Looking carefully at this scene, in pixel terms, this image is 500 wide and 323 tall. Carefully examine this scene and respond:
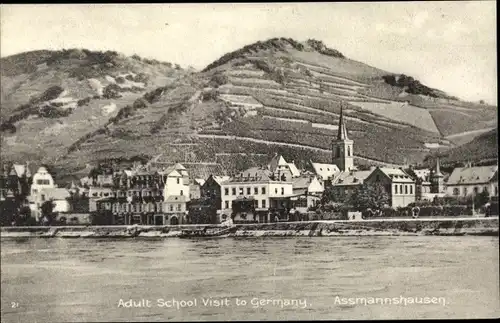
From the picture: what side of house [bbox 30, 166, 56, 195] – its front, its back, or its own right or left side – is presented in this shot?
front

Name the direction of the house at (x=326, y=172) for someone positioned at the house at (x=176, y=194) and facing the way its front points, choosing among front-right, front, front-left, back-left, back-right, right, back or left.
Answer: left

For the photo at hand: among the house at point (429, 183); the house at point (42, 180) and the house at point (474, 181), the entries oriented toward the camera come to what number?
3

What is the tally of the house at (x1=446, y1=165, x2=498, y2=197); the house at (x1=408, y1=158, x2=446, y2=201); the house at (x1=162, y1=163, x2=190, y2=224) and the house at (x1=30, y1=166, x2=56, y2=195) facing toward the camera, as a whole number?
4

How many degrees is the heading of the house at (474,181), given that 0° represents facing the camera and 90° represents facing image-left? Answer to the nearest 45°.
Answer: approximately 0°

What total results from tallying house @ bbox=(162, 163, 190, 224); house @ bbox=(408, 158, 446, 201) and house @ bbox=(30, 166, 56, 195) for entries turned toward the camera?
3

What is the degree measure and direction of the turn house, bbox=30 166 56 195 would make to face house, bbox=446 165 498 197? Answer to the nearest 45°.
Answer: approximately 90° to its left

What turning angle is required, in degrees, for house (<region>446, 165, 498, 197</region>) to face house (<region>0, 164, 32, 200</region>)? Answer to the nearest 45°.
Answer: approximately 90° to its right

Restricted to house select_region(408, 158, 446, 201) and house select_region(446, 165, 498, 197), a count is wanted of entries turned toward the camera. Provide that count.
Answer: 2

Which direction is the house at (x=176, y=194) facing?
toward the camera

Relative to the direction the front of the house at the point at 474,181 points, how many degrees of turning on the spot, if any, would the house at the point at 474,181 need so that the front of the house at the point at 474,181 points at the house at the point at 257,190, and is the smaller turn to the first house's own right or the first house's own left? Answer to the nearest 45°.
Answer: approximately 90° to the first house's own right

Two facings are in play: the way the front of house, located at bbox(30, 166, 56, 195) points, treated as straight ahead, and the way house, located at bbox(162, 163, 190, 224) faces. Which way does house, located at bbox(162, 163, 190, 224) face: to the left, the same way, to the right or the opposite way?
the same way

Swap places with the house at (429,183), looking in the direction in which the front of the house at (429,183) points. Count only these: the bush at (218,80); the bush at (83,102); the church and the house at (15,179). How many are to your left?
0

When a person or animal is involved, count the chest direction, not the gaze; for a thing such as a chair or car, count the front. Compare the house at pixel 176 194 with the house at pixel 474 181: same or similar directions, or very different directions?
same or similar directions

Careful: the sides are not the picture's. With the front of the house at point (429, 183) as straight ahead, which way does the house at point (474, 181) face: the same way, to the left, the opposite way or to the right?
the same way
